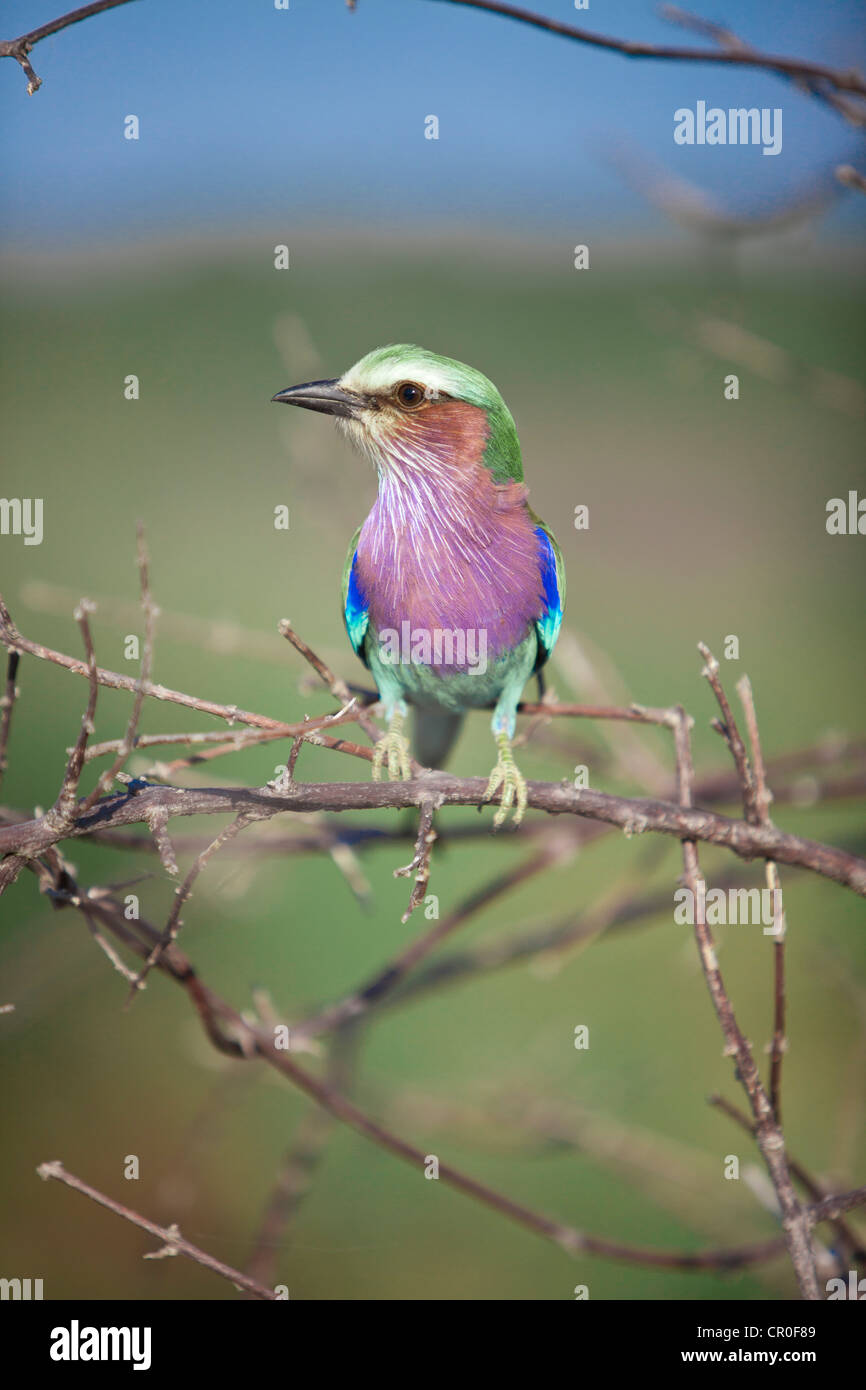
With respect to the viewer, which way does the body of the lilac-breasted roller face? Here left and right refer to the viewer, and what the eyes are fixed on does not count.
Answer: facing the viewer
